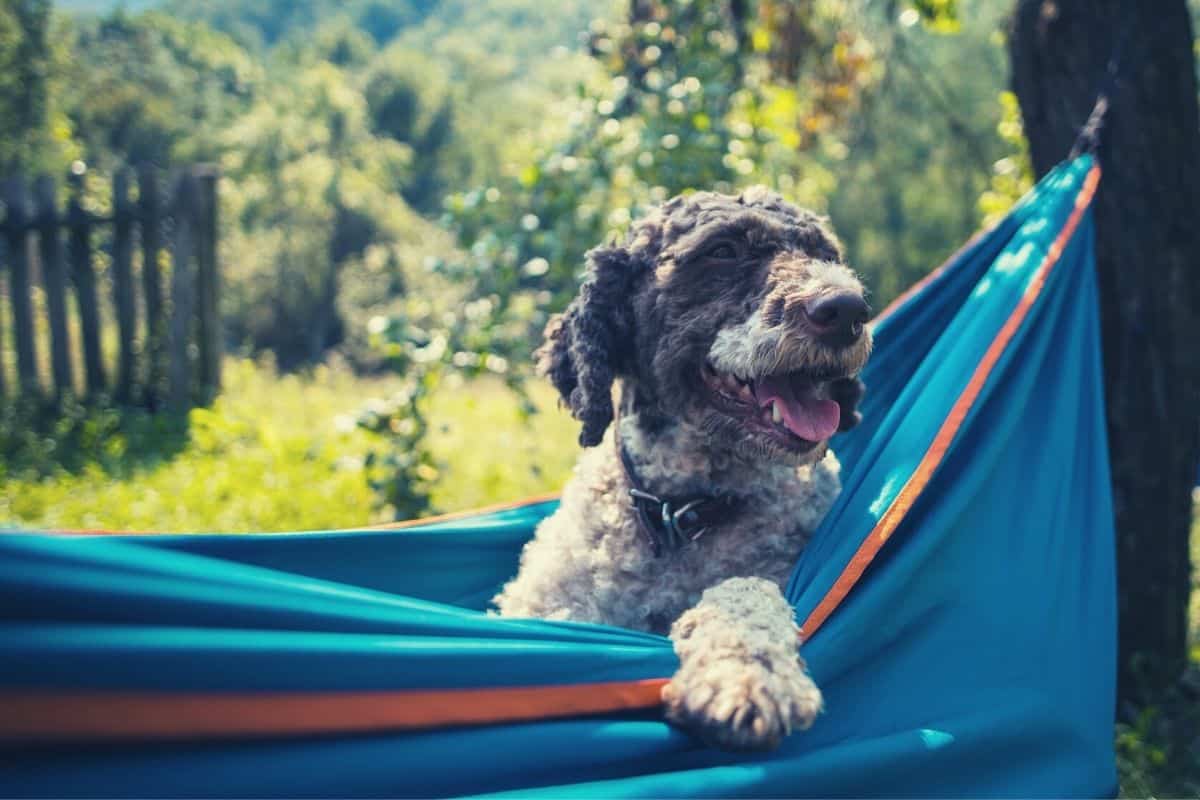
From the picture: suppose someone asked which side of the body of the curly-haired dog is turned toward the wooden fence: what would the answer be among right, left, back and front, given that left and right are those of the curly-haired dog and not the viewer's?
back

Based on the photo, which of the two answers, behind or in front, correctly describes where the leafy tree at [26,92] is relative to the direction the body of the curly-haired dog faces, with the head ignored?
behind

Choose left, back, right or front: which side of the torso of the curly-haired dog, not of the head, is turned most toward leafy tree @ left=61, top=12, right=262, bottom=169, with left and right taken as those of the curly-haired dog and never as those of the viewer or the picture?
back

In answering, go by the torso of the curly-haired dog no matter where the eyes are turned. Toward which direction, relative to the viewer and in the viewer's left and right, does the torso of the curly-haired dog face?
facing the viewer and to the right of the viewer
